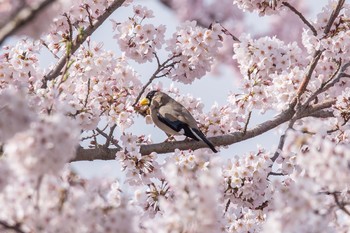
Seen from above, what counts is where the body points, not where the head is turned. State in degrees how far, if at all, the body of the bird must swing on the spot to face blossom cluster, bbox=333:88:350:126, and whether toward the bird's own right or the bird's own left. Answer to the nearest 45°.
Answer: approximately 135° to the bird's own left

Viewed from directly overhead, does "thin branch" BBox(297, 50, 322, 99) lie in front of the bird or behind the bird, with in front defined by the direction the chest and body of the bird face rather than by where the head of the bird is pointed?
behind

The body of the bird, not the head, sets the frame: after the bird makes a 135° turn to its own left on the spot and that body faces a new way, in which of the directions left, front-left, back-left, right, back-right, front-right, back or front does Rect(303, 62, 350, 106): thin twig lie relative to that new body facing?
front

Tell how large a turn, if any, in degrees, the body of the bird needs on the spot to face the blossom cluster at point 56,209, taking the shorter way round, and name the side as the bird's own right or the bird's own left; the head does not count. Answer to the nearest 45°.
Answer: approximately 90° to the bird's own left

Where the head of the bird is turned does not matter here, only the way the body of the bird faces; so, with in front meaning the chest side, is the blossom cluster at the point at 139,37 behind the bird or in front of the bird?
in front

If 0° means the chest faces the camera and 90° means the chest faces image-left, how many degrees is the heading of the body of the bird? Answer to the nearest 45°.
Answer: approximately 90°
